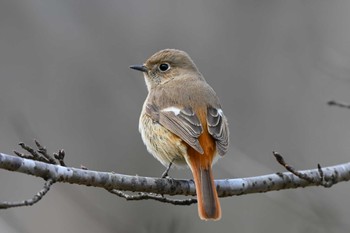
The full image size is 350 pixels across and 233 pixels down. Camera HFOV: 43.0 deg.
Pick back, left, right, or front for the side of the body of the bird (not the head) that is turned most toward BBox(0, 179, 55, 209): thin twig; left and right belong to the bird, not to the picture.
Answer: left

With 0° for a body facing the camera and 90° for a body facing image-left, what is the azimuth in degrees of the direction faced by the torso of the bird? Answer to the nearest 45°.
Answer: approximately 135°
